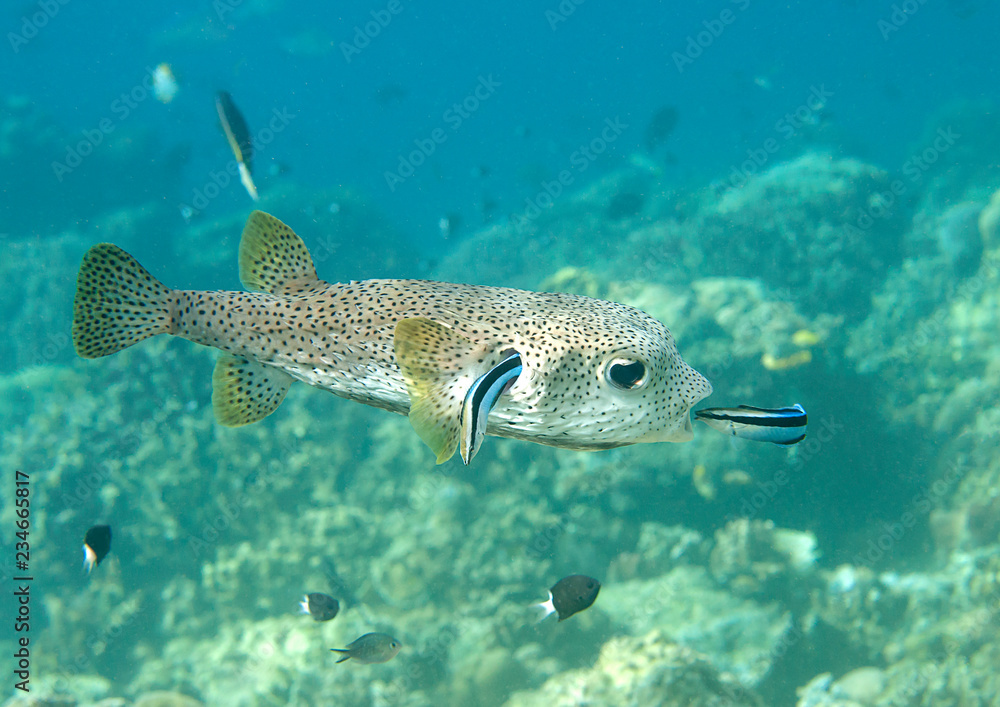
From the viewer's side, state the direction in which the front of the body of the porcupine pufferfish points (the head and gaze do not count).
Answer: to the viewer's right

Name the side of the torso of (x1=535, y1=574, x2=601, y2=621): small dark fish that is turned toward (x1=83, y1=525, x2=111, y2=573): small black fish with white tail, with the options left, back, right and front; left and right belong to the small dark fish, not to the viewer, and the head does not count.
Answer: back

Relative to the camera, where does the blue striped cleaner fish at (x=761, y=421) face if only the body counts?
to the viewer's left

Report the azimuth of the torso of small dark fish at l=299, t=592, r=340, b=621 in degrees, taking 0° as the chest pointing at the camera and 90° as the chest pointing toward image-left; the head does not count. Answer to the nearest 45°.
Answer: approximately 270°

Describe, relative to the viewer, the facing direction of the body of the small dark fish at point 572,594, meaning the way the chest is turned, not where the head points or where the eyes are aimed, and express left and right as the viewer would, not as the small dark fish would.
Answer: facing to the right of the viewer

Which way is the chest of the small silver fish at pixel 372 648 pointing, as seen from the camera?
to the viewer's right

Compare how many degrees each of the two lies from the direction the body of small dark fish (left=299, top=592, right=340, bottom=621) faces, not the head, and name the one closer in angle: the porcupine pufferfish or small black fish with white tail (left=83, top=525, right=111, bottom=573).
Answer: the porcupine pufferfish

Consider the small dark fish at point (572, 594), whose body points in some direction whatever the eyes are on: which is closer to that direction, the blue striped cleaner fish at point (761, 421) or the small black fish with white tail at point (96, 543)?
the blue striped cleaner fish
